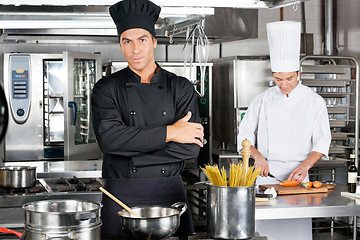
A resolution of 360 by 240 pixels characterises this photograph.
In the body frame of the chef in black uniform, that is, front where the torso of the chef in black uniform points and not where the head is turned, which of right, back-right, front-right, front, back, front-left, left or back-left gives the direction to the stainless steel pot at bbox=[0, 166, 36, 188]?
back-right

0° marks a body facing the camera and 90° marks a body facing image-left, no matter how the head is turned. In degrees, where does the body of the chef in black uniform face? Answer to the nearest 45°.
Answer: approximately 0°

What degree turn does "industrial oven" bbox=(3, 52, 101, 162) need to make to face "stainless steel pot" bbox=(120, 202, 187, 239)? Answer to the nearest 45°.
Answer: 0° — it already faces it

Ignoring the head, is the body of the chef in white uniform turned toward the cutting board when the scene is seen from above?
yes

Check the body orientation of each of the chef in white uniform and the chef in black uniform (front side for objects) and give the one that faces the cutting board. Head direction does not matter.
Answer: the chef in white uniform

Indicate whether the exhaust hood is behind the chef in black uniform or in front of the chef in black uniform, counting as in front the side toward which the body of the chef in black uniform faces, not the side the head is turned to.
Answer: behind
